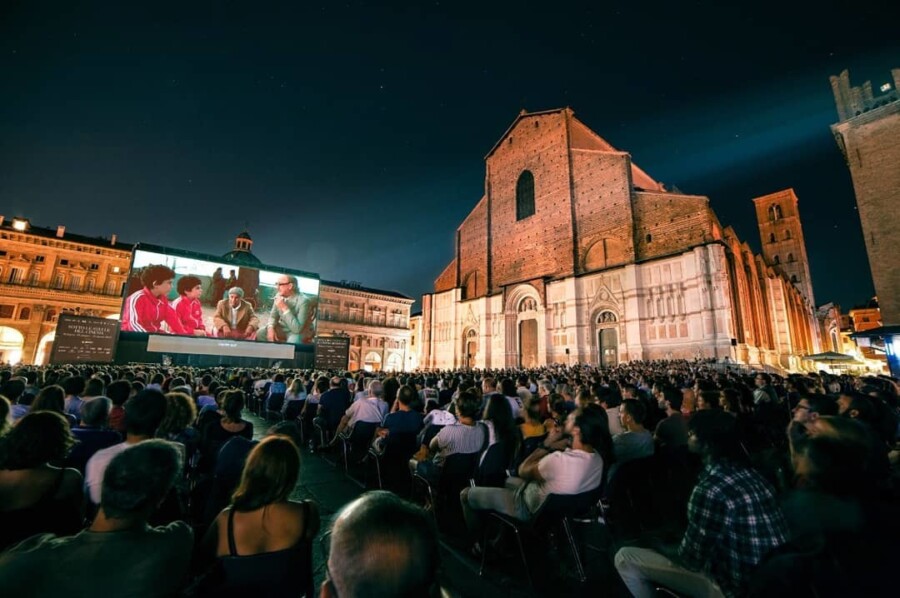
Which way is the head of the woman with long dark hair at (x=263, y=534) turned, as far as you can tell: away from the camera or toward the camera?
away from the camera

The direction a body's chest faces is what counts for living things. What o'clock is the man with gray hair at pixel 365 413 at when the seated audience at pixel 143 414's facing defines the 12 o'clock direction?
The man with gray hair is roughly at 2 o'clock from the seated audience.

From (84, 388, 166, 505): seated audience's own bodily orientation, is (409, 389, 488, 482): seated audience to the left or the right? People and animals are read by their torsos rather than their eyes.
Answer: on their right

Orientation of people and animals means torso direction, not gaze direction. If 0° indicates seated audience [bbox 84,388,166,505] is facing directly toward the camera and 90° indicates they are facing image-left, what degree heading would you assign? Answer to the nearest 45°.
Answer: approximately 180°

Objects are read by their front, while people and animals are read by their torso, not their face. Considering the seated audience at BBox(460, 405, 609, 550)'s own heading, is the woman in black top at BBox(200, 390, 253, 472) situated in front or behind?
in front

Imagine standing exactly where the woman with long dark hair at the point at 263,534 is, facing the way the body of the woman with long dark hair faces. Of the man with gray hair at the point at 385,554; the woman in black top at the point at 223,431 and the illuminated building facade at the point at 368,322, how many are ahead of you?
2

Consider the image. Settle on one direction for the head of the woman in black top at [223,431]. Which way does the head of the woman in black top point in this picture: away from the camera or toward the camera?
away from the camera

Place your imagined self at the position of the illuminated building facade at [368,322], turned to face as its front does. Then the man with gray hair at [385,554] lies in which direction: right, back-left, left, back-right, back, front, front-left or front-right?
front-right

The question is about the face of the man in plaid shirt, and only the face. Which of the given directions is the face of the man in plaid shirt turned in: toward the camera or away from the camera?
away from the camera

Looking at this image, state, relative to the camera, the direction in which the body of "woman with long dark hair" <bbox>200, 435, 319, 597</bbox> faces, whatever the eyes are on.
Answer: away from the camera

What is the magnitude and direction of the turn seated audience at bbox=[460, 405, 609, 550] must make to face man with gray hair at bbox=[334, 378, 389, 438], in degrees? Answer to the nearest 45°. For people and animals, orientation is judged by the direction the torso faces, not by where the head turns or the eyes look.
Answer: approximately 45° to their right

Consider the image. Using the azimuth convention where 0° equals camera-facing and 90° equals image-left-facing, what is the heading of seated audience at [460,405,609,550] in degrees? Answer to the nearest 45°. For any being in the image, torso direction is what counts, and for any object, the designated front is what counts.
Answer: approximately 90°

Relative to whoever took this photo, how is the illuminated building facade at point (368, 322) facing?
facing the viewer and to the right of the viewer

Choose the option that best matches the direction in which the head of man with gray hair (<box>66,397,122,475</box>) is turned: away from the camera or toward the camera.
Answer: away from the camera
